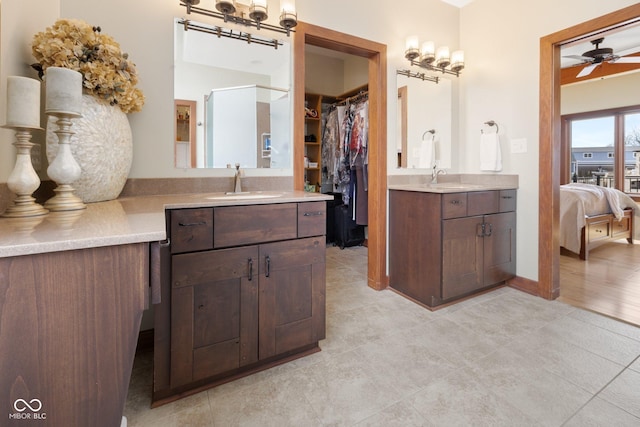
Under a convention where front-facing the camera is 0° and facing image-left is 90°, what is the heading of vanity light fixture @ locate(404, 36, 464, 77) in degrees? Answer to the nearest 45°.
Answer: approximately 315°

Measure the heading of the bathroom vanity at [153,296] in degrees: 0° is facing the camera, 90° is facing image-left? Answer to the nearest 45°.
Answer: approximately 315°

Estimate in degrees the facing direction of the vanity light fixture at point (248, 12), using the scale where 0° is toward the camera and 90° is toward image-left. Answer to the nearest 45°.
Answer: approximately 315°

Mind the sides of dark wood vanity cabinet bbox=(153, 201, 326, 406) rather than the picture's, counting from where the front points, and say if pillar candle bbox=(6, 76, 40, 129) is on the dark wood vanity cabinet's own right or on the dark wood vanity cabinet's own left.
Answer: on the dark wood vanity cabinet's own right
